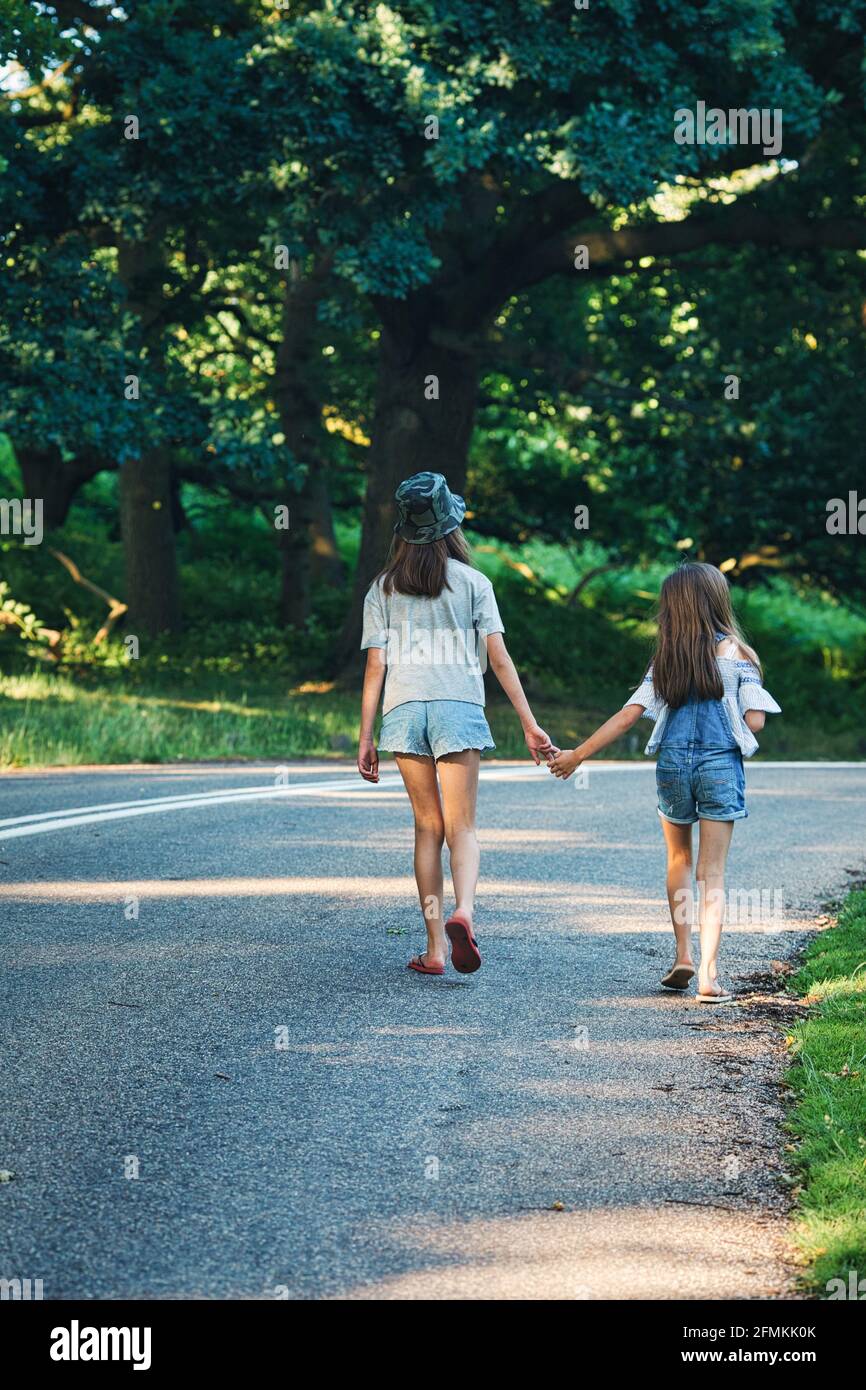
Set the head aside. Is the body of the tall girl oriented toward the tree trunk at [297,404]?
yes

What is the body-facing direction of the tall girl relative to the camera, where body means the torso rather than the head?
away from the camera

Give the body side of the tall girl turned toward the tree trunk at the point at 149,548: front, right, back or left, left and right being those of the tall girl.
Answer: front

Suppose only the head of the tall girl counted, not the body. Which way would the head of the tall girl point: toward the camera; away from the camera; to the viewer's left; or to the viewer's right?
away from the camera

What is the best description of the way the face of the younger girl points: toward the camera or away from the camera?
away from the camera

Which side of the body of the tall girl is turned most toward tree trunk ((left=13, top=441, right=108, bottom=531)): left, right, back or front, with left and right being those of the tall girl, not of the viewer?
front

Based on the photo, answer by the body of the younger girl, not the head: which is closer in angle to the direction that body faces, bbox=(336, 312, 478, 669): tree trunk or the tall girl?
the tree trunk

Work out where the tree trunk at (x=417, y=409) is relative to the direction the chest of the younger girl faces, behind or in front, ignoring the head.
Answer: in front

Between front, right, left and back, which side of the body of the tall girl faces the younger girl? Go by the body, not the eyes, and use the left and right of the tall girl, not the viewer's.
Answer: right

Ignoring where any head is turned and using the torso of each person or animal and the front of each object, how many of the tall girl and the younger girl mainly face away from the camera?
2

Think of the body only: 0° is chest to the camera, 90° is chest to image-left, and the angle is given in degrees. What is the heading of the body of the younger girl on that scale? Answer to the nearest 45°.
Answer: approximately 180°

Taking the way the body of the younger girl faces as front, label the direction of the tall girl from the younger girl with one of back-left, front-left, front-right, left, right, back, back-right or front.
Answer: left
